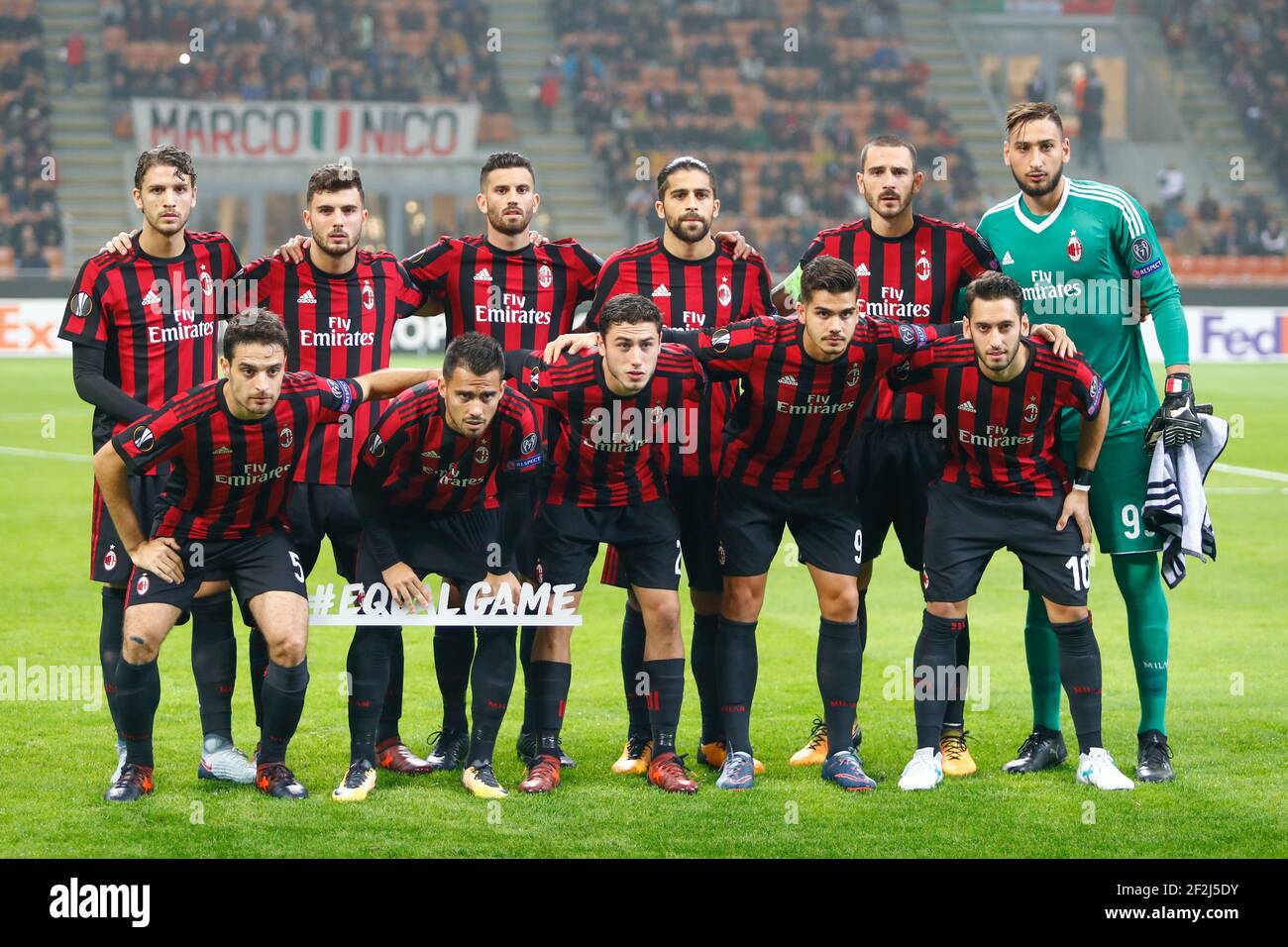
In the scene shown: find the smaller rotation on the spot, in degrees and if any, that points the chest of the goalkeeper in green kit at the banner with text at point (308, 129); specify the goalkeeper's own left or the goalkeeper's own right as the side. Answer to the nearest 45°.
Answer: approximately 135° to the goalkeeper's own right

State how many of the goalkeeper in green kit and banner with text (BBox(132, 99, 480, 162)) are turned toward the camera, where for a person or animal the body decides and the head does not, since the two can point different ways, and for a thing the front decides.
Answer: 2

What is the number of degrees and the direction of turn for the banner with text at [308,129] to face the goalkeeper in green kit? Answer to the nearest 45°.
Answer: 0° — it already faces them

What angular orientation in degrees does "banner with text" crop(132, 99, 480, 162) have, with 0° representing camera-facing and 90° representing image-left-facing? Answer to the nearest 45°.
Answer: approximately 0°
